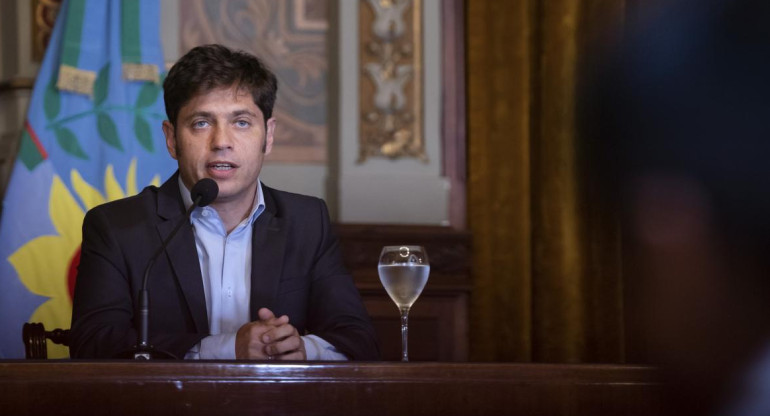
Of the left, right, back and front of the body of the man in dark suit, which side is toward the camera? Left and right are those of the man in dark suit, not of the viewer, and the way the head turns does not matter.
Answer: front

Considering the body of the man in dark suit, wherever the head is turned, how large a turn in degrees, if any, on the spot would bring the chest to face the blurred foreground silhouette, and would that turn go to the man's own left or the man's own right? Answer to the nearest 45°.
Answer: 0° — they already face them

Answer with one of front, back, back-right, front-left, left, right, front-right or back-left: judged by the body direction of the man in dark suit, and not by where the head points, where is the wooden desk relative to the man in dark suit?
front

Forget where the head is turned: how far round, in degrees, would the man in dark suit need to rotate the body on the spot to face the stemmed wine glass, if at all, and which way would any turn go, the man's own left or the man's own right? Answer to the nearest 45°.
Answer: approximately 45° to the man's own left

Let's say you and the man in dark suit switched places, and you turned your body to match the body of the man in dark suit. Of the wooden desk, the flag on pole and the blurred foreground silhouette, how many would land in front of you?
2

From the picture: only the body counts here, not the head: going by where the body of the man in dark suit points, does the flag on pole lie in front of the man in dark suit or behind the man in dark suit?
behind

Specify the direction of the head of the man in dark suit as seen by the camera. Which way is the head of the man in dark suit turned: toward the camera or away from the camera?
toward the camera

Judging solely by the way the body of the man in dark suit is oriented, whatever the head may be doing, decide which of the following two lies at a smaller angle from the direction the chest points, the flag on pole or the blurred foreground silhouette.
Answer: the blurred foreground silhouette
